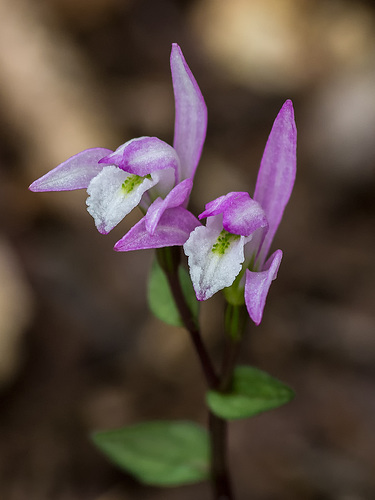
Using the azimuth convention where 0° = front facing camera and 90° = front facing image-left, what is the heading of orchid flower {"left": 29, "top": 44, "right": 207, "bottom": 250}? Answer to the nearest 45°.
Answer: approximately 45°

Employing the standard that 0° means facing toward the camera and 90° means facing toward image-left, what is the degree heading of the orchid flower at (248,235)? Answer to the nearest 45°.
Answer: approximately 45°
